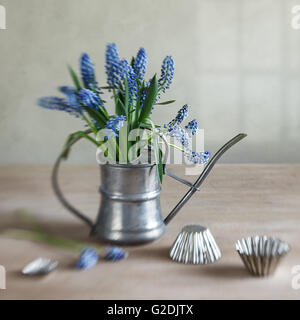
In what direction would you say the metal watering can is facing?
to the viewer's right

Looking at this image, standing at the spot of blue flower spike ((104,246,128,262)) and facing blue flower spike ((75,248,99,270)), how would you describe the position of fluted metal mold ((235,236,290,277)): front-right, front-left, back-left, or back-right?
back-left

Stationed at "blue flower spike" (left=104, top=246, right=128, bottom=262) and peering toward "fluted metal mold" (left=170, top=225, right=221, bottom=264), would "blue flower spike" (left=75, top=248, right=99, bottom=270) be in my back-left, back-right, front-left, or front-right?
back-right
